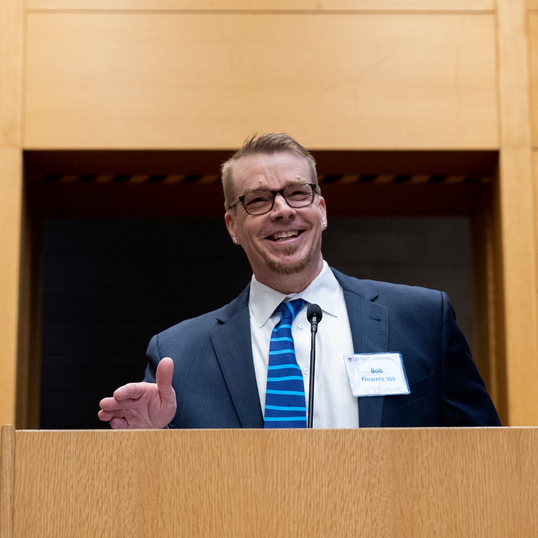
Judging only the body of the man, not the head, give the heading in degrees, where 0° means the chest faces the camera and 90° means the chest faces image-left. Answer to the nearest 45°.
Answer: approximately 0°
